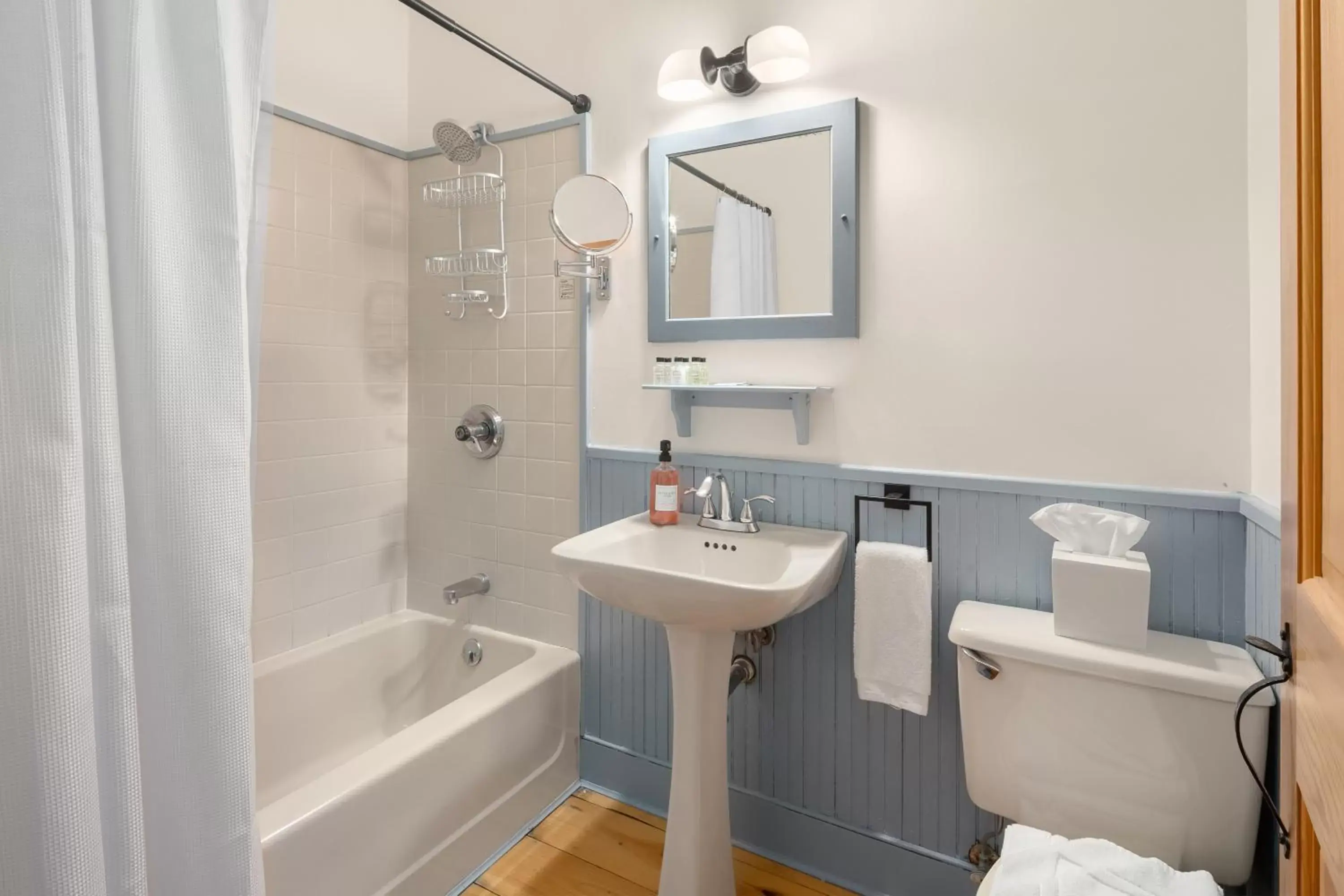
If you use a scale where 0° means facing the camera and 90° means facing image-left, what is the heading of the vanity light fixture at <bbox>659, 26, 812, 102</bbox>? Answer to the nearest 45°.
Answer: approximately 45°

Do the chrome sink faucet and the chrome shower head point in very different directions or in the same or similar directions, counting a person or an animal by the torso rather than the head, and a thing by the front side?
same or similar directions

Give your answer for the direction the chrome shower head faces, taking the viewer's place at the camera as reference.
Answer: facing the viewer and to the left of the viewer

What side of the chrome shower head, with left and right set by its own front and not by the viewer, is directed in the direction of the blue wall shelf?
left

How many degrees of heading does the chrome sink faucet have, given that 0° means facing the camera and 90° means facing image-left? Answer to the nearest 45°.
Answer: approximately 45°

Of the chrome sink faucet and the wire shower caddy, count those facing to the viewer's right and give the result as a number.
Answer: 0

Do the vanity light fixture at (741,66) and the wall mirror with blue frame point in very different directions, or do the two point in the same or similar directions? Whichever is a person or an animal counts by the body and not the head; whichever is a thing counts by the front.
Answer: same or similar directions

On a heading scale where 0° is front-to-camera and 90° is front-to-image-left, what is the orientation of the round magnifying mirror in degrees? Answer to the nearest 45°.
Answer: approximately 0°

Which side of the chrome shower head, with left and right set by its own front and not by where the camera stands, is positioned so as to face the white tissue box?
left

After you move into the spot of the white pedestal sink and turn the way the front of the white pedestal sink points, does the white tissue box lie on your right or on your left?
on your left

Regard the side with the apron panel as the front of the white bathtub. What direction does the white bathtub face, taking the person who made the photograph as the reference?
facing the viewer and to the right of the viewer

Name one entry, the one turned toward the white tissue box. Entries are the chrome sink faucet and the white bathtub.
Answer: the white bathtub

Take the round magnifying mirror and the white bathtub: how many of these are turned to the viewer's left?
0
